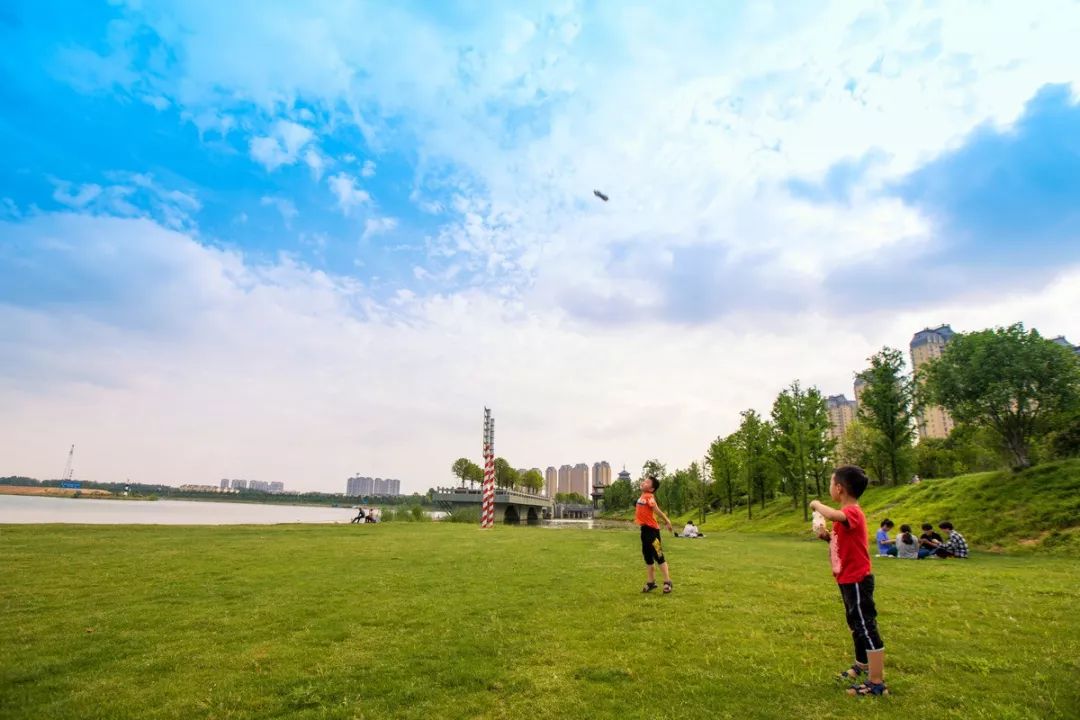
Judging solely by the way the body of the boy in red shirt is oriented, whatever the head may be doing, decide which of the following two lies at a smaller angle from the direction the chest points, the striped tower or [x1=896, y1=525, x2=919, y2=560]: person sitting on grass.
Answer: the striped tower

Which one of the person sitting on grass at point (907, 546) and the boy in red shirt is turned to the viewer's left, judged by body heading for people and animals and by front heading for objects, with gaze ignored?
the boy in red shirt

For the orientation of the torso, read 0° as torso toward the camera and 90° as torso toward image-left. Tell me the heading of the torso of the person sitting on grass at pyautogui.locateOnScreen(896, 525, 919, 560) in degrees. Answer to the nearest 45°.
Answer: approximately 180°

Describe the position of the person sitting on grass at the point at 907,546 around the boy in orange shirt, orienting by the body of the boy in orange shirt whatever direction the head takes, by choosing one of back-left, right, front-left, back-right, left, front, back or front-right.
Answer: back

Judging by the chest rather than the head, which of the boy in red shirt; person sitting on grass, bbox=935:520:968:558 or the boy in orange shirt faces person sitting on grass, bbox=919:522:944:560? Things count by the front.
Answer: person sitting on grass, bbox=935:520:968:558

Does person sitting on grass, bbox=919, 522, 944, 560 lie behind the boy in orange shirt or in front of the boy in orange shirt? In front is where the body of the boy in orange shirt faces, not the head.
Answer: behind

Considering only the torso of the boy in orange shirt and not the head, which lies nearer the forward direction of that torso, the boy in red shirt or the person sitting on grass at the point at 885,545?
the boy in red shirt

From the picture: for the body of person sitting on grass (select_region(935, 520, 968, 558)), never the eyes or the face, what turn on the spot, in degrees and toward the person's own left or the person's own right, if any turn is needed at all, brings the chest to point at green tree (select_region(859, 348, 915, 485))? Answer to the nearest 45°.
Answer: approximately 90° to the person's own right

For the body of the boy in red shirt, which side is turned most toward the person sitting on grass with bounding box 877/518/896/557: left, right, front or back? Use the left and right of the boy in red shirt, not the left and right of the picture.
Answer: right

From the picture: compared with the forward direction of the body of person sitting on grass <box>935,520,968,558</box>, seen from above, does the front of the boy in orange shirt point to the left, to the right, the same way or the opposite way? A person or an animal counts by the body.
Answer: to the left

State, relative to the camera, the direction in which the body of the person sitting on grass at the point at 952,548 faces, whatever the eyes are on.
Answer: to the viewer's left
